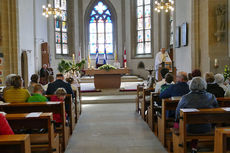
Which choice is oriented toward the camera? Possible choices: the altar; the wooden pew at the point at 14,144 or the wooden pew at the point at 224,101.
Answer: the altar

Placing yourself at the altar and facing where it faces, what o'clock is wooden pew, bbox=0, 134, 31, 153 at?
The wooden pew is roughly at 12 o'clock from the altar.

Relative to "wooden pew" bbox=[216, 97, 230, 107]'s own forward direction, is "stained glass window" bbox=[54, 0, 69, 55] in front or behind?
in front

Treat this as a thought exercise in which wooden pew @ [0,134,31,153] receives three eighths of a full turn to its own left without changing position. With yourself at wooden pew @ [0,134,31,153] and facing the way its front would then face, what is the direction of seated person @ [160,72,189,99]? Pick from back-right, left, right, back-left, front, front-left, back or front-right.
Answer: back

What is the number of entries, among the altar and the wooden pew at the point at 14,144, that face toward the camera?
1

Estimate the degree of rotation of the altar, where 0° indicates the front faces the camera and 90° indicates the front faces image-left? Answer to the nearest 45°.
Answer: approximately 0°

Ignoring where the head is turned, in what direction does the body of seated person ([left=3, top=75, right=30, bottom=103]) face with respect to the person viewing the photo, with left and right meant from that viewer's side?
facing away from the viewer

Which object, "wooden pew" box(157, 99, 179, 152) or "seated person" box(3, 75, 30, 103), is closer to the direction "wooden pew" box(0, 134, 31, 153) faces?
the seated person

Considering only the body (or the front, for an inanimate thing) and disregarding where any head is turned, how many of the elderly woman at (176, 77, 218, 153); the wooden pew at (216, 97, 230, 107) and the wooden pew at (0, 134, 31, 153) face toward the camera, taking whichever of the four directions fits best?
0

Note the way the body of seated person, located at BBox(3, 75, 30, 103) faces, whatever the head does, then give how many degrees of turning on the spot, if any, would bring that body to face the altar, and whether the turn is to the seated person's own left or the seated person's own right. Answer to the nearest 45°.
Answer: approximately 45° to the seated person's own right

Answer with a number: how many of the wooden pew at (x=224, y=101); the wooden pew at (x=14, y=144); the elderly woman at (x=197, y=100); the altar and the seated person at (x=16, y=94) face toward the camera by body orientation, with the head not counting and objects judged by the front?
1

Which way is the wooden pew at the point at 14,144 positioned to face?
away from the camera

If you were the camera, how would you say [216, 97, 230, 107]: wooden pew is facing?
facing away from the viewer

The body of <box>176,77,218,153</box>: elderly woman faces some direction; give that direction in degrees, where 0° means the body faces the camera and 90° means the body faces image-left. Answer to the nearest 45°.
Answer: approximately 180°
